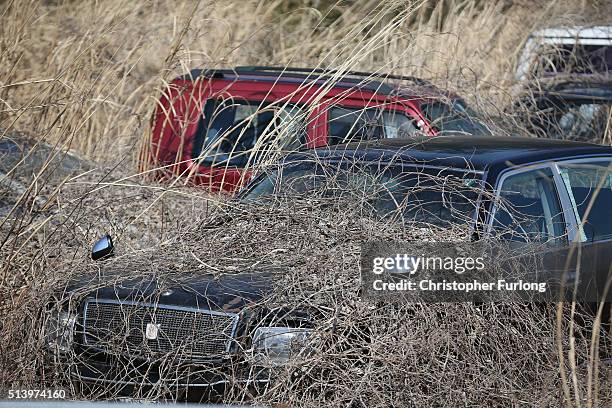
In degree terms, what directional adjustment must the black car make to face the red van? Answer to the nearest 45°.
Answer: approximately 135° to its right

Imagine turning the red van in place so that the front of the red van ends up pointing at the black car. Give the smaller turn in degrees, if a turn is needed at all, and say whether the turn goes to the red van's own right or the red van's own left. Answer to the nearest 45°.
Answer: approximately 45° to the red van's own right

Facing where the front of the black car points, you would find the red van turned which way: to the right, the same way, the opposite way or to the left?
to the left

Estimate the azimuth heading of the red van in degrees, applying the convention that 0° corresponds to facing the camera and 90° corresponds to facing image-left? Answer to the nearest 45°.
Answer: approximately 315°

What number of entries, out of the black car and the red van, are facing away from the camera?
0

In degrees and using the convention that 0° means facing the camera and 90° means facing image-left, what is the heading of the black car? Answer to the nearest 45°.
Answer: approximately 45°
